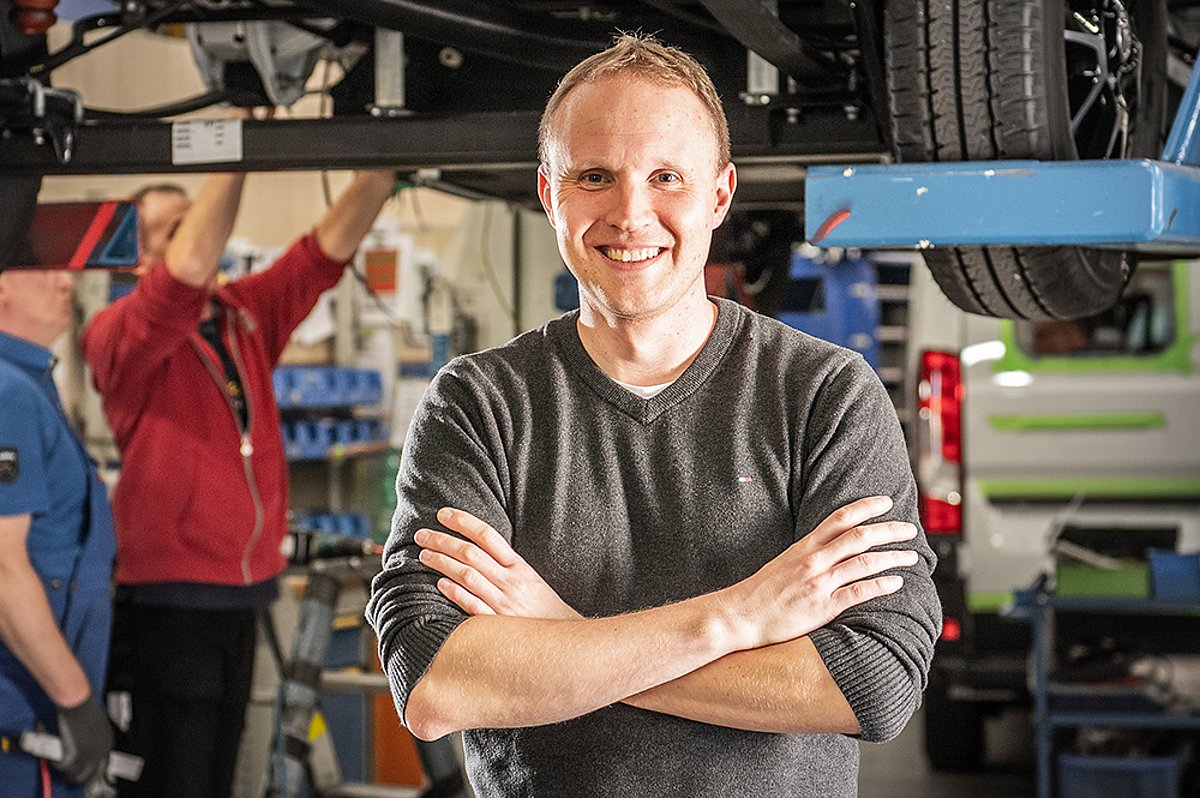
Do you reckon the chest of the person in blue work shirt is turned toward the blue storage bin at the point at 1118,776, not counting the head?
yes

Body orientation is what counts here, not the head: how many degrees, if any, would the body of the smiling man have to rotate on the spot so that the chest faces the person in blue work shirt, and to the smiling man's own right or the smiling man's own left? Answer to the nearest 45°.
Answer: approximately 135° to the smiling man's own right

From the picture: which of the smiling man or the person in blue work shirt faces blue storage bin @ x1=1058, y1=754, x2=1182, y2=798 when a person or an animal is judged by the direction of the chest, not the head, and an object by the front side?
the person in blue work shirt

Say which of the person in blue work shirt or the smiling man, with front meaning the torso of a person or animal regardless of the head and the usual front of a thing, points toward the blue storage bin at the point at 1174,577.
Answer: the person in blue work shirt

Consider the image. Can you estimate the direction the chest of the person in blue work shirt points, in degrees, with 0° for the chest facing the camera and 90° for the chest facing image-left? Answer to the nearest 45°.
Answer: approximately 270°

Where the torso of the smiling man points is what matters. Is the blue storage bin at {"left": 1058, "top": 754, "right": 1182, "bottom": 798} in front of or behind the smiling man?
behind

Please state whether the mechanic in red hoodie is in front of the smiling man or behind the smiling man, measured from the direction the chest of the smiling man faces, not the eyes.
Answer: behind
